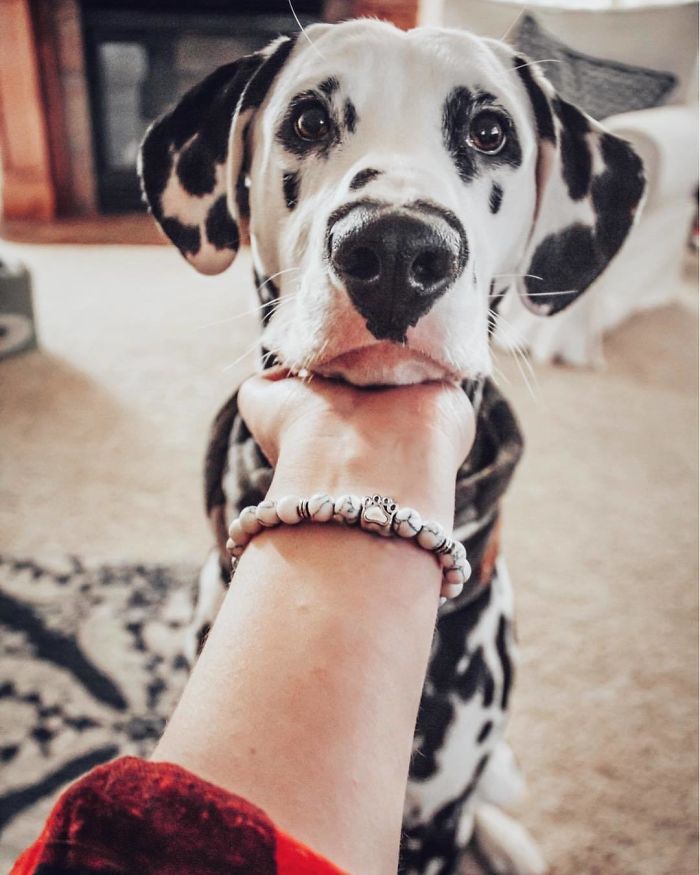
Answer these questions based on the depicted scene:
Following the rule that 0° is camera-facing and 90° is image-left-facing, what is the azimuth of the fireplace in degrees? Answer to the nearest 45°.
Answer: approximately 0°

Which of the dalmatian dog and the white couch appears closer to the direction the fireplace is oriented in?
the dalmatian dog

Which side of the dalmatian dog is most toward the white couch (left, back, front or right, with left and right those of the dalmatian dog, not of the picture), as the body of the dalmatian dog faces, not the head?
back

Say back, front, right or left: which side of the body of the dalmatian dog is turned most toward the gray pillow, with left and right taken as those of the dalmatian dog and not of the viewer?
back

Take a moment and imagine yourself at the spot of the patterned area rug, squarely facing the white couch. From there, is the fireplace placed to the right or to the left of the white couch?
left

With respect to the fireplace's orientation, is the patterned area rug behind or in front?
in front

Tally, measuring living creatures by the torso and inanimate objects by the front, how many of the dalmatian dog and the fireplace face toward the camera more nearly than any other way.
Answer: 2
